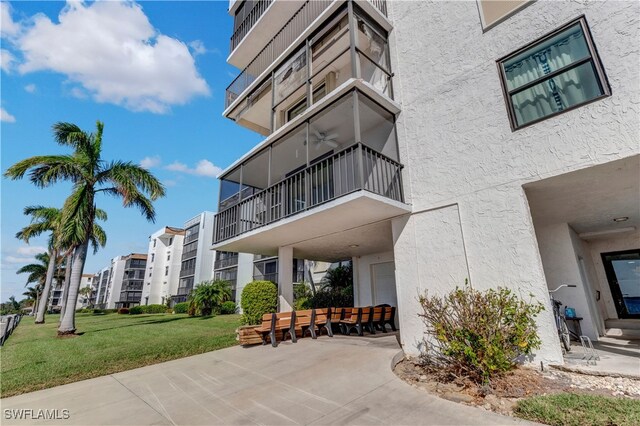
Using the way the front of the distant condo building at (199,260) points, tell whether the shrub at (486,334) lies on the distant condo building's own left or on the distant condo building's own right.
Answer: on the distant condo building's own left

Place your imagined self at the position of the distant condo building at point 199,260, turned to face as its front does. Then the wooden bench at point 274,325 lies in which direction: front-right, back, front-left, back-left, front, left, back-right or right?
front-left

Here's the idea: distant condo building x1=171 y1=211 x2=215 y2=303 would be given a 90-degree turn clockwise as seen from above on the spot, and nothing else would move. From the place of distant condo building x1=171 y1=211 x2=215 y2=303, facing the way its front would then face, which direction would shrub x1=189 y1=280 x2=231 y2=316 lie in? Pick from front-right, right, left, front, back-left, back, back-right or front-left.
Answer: back-left

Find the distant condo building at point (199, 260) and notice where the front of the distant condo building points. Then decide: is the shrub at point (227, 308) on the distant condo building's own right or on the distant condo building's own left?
on the distant condo building's own left

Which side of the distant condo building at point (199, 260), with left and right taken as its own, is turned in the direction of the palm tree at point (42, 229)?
front

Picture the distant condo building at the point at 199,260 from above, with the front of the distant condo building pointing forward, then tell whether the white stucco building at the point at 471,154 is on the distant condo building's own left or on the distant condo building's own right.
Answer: on the distant condo building's own left

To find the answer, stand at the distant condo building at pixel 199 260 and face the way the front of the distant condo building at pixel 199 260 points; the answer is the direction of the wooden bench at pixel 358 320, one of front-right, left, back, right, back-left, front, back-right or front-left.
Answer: front-left

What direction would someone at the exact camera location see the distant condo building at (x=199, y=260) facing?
facing the viewer and to the left of the viewer

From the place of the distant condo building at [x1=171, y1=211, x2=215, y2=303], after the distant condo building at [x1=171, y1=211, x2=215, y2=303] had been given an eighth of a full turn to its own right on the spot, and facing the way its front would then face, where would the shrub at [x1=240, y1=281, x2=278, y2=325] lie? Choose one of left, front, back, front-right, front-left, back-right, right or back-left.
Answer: left
